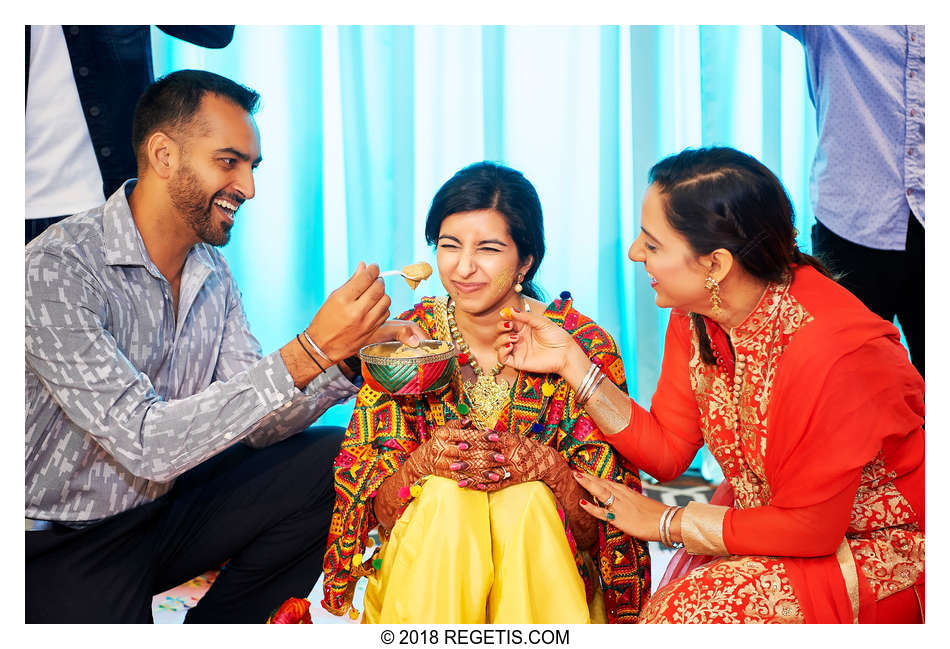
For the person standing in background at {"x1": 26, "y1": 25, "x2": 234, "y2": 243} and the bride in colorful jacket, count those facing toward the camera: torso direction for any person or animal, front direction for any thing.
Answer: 2

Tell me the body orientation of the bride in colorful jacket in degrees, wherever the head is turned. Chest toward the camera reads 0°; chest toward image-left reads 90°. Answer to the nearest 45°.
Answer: approximately 0°

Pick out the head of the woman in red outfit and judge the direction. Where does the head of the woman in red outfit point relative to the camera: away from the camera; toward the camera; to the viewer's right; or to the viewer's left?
to the viewer's left

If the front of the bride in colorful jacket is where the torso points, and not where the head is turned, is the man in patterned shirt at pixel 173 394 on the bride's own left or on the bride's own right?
on the bride's own right

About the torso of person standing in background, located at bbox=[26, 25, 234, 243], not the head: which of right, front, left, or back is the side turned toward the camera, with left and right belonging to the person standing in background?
front

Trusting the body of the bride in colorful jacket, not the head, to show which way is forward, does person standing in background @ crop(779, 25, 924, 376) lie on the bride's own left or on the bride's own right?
on the bride's own left

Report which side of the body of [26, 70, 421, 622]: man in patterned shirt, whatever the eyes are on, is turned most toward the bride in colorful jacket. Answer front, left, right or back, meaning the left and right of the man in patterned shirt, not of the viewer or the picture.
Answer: front

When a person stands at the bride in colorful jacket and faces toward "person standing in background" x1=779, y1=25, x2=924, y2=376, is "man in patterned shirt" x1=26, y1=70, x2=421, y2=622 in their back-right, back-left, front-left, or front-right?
back-left

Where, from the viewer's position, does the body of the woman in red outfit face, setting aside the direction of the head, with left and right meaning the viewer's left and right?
facing the viewer and to the left of the viewer

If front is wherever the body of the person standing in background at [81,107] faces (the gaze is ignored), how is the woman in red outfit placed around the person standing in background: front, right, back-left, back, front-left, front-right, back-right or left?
front-left
